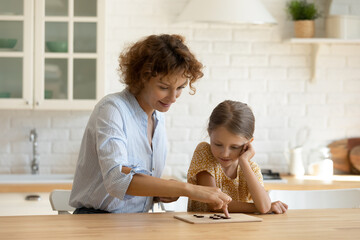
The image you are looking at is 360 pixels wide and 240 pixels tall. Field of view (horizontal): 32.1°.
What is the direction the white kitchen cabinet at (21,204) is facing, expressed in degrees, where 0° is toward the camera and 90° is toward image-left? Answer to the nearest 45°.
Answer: approximately 0°

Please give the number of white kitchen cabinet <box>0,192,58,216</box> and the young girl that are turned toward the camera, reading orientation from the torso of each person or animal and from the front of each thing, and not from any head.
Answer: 2

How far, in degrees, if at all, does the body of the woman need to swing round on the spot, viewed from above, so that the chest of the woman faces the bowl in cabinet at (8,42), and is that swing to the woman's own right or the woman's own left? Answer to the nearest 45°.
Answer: approximately 180°

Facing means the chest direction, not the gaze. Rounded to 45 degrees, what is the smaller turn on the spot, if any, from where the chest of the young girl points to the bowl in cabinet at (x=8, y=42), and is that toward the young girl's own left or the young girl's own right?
approximately 135° to the young girl's own right

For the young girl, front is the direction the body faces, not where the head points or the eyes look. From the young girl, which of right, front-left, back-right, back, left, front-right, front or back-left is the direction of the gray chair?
right

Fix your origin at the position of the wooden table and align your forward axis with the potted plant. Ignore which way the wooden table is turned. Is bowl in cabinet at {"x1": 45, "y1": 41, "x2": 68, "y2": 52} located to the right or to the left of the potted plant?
left

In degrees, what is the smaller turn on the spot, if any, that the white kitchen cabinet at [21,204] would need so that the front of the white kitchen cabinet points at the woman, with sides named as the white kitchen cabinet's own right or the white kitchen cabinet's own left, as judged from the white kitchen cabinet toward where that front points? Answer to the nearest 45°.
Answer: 0° — it already faces them

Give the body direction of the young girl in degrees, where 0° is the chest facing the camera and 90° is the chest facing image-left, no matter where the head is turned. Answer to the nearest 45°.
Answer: approximately 0°
